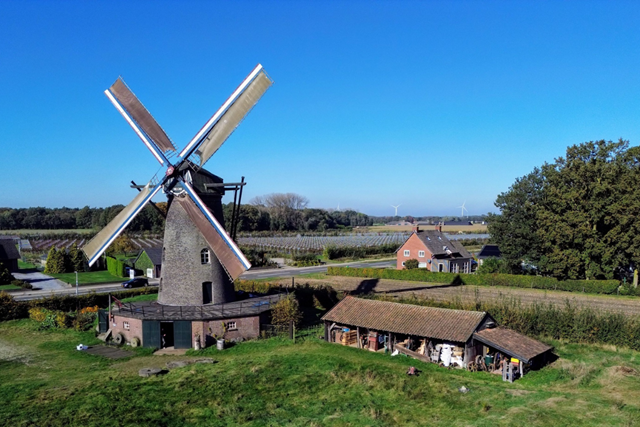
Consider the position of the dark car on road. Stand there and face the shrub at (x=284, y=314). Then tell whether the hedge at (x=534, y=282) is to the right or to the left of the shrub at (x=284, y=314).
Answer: left

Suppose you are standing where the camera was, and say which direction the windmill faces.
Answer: facing the viewer and to the left of the viewer

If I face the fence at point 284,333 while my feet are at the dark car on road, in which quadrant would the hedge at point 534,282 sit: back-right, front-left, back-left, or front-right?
front-left

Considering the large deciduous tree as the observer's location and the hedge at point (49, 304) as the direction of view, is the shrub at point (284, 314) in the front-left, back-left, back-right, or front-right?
front-left

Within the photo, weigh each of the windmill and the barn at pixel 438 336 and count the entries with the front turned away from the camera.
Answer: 0

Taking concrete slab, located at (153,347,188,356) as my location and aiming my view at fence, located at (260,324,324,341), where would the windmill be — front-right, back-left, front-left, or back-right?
front-left

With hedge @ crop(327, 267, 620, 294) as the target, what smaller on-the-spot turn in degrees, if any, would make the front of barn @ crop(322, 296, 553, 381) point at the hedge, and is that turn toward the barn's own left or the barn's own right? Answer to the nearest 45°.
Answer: approximately 135° to the barn's own right

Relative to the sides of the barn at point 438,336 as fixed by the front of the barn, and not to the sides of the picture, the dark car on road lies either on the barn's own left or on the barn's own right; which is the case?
on the barn's own right

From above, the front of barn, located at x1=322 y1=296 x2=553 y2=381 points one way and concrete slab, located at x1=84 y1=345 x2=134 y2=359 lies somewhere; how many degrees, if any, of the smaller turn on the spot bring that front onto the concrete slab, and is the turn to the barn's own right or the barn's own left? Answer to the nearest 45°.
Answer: approximately 45° to the barn's own right
